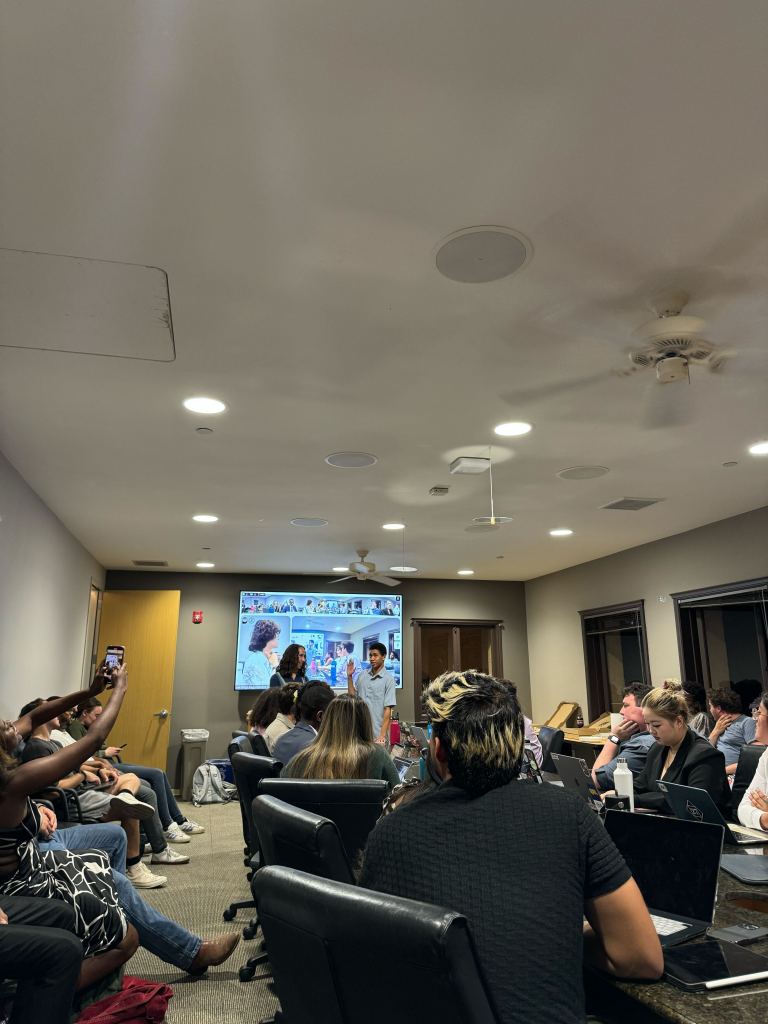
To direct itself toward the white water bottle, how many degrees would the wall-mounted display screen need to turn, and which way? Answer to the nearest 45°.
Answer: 0° — it already faces it

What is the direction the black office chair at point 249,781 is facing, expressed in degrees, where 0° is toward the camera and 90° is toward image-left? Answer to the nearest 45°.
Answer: approximately 270°

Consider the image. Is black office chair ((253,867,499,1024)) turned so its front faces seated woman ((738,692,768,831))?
yes

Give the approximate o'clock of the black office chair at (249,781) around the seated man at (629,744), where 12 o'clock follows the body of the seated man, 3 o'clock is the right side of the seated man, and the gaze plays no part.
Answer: The black office chair is roughly at 11 o'clock from the seated man.

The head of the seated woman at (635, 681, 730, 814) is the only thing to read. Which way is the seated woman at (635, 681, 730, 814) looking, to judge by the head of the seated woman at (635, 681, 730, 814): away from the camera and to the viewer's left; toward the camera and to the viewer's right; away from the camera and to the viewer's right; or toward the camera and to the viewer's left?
toward the camera and to the viewer's left

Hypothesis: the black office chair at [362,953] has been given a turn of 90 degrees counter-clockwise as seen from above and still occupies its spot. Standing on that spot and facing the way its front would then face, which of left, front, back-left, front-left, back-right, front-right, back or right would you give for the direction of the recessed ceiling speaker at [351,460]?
front-right

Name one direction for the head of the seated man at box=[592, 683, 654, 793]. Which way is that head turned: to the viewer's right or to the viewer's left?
to the viewer's left

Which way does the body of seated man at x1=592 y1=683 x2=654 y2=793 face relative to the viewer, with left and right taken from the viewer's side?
facing to the left of the viewer

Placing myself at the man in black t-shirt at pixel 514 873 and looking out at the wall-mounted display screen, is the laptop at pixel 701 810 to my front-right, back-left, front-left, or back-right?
front-right

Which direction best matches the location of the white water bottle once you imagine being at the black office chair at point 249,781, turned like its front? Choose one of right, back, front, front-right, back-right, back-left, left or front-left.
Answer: front-right

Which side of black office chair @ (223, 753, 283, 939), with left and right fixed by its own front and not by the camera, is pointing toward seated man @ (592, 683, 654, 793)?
front

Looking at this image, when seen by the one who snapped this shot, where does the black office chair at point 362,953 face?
facing away from the viewer and to the right of the viewer

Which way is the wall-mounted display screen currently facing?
toward the camera

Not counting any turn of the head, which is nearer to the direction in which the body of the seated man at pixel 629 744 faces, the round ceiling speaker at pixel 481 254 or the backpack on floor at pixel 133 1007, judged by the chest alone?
the backpack on floor

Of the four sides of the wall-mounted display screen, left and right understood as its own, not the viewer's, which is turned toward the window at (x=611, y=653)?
left
